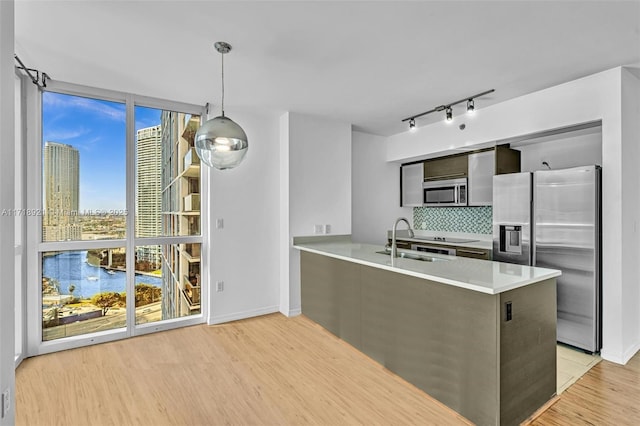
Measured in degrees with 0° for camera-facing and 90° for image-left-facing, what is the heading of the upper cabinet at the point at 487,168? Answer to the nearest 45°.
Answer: approximately 45°

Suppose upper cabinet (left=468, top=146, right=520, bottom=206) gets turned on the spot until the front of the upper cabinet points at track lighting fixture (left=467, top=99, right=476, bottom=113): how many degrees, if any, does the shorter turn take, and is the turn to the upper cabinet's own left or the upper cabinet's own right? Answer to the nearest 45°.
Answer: approximately 45° to the upper cabinet's own left

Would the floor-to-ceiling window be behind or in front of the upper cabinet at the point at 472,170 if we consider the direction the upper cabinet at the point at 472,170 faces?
in front

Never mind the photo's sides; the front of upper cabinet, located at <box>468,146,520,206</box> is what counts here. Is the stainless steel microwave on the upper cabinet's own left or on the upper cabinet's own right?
on the upper cabinet's own right

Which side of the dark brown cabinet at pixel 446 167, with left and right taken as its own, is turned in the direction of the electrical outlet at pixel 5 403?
front

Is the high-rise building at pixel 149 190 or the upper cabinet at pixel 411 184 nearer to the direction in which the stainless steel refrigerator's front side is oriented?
the high-rise building
